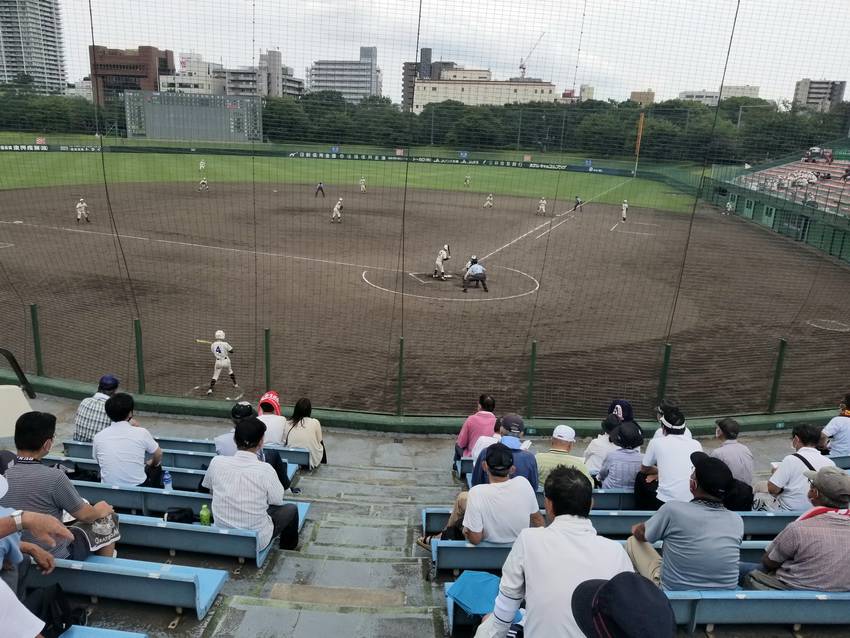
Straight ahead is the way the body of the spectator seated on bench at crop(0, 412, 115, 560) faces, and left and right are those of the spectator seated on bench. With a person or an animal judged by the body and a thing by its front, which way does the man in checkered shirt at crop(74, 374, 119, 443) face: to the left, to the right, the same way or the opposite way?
the same way

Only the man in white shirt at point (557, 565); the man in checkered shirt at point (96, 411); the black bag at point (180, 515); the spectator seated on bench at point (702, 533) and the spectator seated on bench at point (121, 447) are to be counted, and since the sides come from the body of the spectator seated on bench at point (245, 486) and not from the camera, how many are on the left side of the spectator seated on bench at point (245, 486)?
3

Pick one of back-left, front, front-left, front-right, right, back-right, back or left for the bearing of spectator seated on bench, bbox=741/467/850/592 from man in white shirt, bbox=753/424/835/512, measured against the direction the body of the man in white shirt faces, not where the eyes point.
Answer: back-left

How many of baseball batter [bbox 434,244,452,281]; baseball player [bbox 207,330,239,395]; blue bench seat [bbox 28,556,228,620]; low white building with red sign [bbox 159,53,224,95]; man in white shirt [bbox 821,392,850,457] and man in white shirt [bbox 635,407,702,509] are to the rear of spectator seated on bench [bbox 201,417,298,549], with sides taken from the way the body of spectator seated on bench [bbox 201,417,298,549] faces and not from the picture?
1

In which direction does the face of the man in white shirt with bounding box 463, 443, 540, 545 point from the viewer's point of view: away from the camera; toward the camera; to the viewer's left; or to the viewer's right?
away from the camera

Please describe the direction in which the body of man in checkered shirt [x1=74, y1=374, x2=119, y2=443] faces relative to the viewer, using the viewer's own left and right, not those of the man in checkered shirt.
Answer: facing away from the viewer and to the right of the viewer

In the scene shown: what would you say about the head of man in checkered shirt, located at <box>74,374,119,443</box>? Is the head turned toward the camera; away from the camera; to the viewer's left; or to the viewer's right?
away from the camera

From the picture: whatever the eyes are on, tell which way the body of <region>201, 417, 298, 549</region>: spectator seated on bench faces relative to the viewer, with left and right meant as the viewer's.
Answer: facing away from the viewer and to the right of the viewer

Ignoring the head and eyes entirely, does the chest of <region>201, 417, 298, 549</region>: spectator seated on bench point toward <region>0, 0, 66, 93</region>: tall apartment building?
no

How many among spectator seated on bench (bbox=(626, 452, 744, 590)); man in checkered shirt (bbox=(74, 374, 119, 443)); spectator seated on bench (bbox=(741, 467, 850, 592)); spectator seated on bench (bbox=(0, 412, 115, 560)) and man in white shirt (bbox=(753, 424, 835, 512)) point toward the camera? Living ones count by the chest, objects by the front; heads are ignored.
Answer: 0

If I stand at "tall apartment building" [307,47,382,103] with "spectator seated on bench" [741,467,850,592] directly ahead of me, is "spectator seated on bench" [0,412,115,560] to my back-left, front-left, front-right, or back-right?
front-right

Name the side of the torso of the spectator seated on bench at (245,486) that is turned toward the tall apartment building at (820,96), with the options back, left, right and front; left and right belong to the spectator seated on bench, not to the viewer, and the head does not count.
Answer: front

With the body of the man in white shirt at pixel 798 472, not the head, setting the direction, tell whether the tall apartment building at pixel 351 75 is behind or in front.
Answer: in front

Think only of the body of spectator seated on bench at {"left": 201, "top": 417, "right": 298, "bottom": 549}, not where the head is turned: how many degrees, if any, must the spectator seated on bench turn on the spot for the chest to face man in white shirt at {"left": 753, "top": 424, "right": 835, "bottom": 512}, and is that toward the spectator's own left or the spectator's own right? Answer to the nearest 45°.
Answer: approximately 45° to the spectator's own right

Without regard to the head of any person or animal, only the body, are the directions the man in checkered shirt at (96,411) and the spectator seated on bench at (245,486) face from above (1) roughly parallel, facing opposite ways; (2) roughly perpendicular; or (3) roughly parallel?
roughly parallel

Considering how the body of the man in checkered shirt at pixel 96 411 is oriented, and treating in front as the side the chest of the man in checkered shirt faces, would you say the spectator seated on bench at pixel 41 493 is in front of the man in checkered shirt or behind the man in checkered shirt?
behind

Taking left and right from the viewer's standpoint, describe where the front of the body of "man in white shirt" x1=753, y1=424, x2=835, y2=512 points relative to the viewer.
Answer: facing away from the viewer and to the left of the viewer

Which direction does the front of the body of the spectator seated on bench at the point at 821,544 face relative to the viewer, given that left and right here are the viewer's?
facing away from the viewer and to the left of the viewer

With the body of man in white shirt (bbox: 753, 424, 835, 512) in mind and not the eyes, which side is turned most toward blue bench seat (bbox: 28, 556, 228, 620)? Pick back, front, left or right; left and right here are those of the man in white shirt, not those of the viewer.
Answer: left

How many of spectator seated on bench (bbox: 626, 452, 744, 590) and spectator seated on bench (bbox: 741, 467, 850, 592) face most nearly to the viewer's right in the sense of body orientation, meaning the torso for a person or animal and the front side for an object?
0
